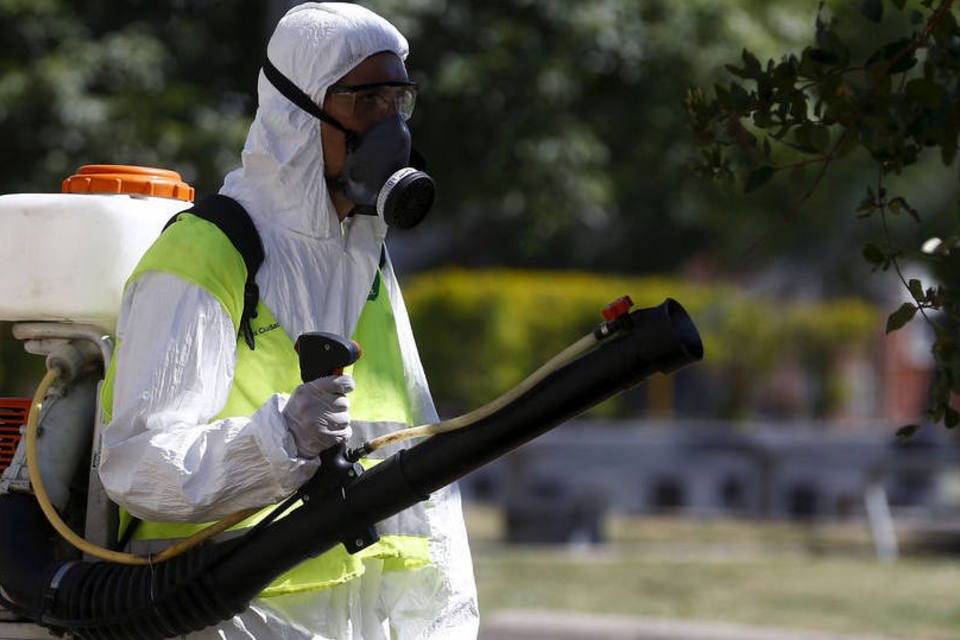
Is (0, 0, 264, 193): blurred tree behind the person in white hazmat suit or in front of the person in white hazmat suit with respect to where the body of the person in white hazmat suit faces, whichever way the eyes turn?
behind

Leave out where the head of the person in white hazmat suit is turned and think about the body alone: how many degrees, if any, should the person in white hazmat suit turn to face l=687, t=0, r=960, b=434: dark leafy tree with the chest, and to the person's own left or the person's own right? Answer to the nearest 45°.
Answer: approximately 45° to the person's own left

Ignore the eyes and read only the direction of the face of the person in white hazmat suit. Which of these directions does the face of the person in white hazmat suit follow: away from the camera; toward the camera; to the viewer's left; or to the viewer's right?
to the viewer's right

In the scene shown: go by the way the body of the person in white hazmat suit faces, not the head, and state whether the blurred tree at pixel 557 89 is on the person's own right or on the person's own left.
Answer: on the person's own left

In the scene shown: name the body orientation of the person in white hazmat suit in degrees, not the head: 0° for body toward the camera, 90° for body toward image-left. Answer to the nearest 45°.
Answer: approximately 315°
